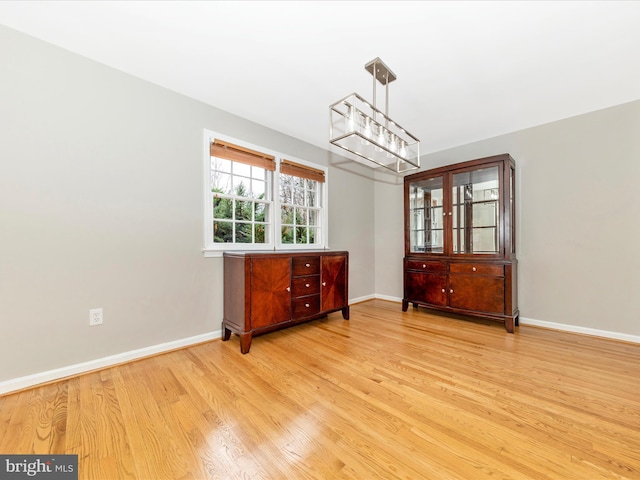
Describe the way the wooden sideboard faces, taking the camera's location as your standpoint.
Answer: facing the viewer and to the right of the viewer

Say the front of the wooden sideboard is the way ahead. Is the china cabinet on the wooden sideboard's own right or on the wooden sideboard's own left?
on the wooden sideboard's own left
